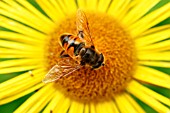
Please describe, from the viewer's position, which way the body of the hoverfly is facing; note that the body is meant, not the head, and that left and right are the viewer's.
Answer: facing the viewer and to the right of the viewer
